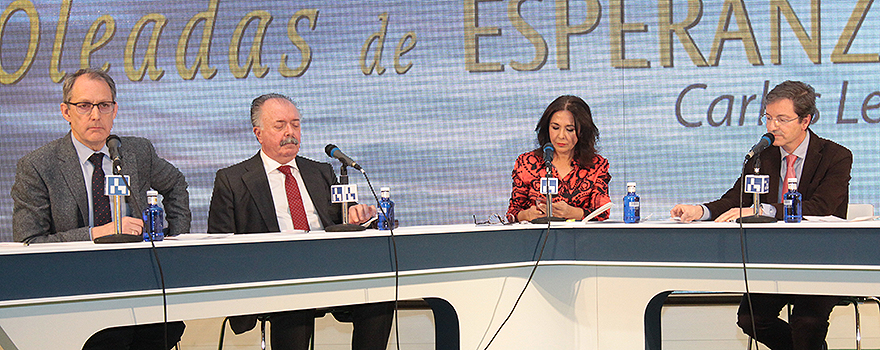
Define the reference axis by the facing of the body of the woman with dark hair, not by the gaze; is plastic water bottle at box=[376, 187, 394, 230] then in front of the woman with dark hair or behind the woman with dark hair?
in front

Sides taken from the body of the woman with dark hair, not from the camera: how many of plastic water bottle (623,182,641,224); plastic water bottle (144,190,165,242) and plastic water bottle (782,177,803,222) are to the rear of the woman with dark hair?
0

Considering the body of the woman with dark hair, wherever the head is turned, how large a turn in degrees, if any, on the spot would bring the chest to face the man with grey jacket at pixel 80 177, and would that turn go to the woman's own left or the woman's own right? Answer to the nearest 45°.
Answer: approximately 45° to the woman's own right

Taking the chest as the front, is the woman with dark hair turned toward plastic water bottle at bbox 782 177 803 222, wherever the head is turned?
no

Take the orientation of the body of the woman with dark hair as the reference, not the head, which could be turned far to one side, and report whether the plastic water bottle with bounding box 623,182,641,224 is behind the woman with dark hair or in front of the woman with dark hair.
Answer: in front

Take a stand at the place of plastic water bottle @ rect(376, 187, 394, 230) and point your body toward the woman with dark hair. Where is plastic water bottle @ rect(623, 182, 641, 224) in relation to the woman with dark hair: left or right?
right

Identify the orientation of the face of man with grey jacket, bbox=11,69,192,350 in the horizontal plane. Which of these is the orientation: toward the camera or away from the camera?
toward the camera

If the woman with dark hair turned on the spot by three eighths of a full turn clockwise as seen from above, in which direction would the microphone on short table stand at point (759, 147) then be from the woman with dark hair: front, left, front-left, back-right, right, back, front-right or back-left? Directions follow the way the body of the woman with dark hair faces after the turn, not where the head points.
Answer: back

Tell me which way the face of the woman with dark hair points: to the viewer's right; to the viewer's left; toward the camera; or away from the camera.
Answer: toward the camera

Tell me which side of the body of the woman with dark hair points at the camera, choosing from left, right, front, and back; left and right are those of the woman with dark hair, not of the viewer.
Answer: front

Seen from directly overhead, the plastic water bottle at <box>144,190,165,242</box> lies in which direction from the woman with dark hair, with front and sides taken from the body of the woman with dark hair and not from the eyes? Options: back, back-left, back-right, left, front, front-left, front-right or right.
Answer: front-right

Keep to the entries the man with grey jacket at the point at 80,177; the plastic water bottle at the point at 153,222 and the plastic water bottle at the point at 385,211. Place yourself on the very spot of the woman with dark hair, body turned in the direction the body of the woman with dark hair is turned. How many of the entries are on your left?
0
